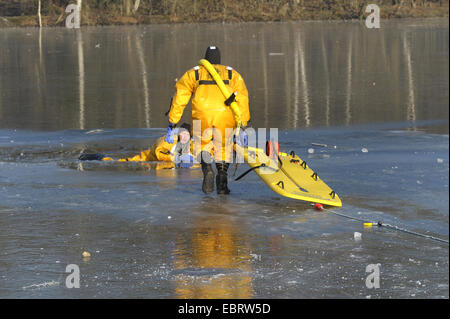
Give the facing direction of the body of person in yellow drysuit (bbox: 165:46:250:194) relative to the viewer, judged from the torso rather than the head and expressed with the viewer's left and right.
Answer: facing away from the viewer

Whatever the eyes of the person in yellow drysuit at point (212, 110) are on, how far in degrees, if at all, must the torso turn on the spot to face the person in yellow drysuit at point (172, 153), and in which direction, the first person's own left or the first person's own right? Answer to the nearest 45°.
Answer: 0° — they already face them
